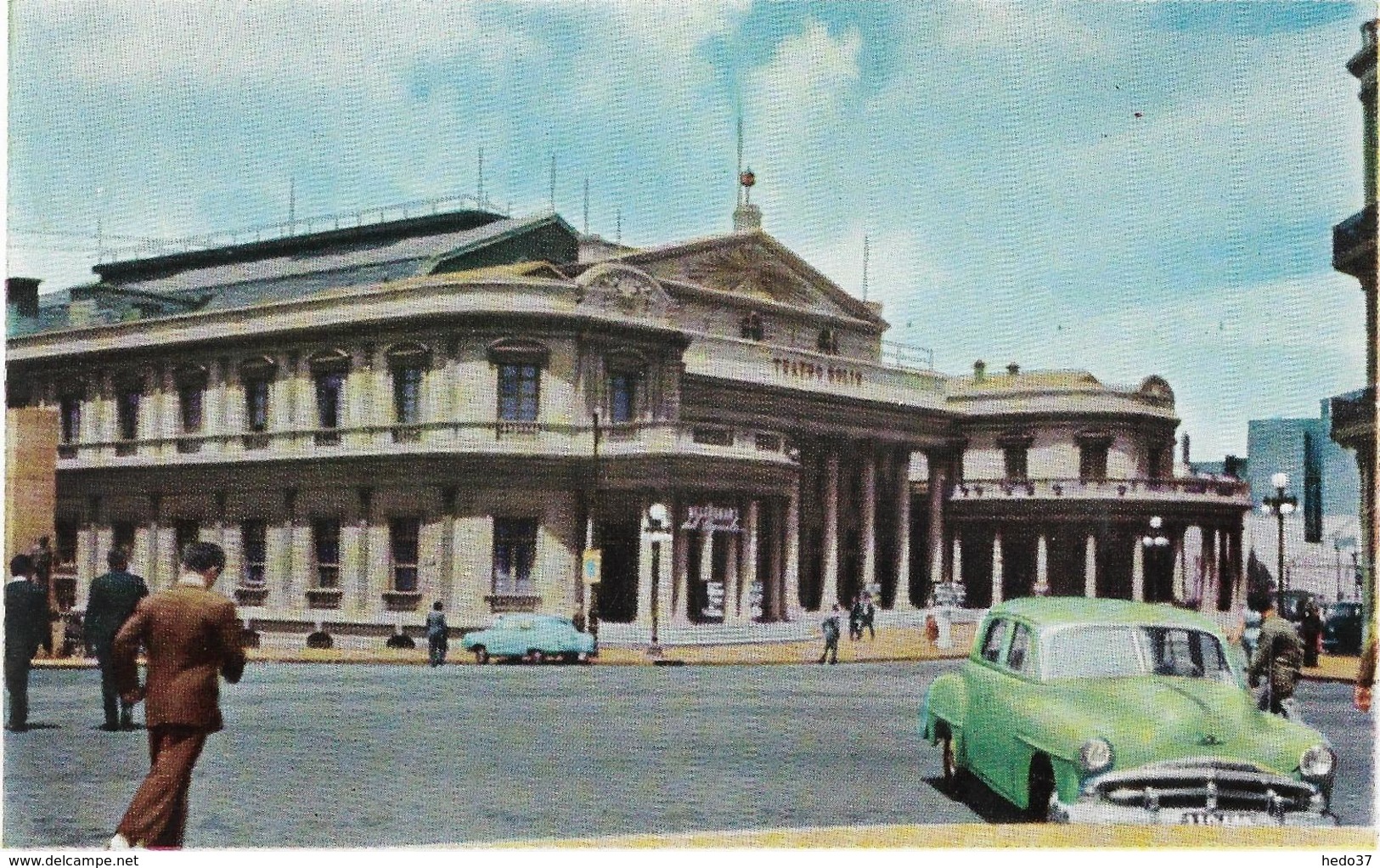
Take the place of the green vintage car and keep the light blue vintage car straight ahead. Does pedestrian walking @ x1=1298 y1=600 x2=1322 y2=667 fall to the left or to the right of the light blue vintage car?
right

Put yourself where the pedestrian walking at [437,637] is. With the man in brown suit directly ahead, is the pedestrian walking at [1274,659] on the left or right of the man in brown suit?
left

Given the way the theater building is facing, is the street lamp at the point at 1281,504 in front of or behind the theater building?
in front

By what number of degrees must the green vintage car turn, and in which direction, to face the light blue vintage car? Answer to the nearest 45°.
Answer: approximately 180°

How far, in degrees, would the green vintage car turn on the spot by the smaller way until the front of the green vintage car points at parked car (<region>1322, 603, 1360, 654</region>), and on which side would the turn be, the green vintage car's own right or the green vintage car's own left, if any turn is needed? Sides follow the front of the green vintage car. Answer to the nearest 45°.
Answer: approximately 135° to the green vintage car's own left

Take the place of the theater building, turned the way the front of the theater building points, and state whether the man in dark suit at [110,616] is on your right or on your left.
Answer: on your right

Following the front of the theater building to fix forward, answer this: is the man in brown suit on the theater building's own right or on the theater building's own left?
on the theater building's own right

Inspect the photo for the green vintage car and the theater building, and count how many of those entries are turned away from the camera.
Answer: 0

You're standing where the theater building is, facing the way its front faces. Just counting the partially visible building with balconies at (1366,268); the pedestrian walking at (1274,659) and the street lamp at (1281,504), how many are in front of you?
3

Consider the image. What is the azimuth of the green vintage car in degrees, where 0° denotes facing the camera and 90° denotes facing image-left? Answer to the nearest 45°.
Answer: approximately 315°

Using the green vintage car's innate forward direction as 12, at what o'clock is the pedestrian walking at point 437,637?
The pedestrian walking is roughly at 6 o'clock from the green vintage car.

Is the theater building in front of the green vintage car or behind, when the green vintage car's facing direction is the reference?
behind

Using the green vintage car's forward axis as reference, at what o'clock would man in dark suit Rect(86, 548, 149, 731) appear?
The man in dark suit is roughly at 5 o'clock from the green vintage car.
